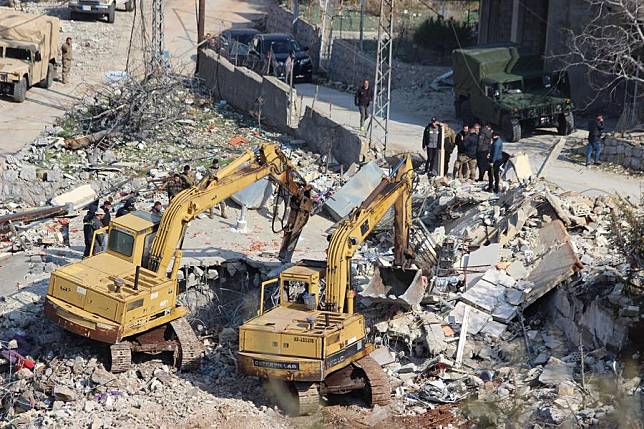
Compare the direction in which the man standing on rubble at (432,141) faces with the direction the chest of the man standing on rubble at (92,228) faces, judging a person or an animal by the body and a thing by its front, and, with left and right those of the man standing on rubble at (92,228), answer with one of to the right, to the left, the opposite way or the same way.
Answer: to the right

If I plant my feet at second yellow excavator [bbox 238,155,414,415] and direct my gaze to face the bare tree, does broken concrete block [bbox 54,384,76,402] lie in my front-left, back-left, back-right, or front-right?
back-left

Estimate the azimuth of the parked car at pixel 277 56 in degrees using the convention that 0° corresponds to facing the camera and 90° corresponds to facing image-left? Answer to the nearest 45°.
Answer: approximately 315°

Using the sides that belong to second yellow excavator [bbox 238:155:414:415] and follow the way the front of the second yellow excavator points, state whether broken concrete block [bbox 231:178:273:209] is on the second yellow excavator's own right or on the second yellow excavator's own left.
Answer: on the second yellow excavator's own left

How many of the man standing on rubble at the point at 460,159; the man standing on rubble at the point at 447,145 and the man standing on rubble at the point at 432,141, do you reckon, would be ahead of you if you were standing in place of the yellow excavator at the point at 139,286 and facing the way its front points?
3

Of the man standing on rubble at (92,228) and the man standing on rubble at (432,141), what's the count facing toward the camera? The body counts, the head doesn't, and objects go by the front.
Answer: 1

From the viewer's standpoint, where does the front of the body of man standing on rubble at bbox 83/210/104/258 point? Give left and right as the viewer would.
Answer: facing to the right of the viewer

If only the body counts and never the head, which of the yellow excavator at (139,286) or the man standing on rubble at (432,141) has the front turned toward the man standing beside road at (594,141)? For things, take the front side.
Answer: the yellow excavator

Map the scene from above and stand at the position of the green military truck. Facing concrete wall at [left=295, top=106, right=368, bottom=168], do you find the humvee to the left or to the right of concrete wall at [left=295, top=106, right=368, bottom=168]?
right

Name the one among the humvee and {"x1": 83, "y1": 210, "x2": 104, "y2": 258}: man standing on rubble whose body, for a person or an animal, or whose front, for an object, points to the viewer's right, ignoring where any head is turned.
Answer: the man standing on rubble

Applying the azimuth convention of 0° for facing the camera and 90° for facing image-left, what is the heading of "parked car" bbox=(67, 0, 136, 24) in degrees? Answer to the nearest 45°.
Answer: approximately 45°

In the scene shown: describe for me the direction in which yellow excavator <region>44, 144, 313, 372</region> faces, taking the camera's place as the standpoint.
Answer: facing away from the viewer and to the right of the viewer
